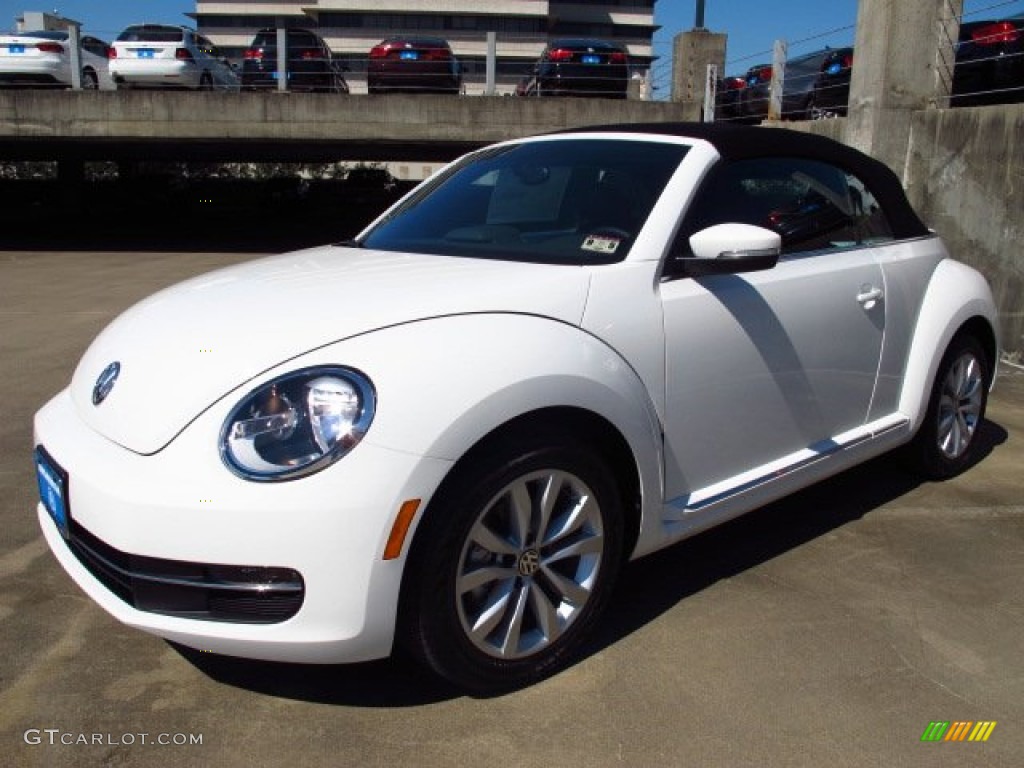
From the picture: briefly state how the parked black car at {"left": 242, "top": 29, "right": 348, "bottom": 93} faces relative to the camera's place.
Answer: facing away from the viewer and to the right of the viewer

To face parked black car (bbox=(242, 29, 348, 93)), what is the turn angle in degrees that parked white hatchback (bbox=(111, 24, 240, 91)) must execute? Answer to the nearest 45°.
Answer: approximately 45° to its right

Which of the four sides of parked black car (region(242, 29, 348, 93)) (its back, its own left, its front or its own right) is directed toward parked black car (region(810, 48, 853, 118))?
right

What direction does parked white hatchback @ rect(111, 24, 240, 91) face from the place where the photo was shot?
facing away from the viewer and to the right of the viewer

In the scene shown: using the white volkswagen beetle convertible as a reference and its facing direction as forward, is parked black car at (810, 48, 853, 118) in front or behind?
behind

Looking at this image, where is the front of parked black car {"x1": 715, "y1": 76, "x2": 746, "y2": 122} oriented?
away from the camera

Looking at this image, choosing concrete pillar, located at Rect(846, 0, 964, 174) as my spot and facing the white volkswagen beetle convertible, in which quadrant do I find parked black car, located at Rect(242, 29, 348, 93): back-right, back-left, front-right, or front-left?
back-right

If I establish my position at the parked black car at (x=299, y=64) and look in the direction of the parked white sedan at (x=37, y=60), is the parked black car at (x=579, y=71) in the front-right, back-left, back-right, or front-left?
back-left

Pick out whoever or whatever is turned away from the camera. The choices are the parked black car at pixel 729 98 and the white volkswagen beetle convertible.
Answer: the parked black car

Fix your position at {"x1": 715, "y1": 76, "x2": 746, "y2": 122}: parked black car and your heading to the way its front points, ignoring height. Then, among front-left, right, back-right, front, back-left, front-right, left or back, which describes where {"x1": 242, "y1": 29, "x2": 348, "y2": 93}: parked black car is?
left

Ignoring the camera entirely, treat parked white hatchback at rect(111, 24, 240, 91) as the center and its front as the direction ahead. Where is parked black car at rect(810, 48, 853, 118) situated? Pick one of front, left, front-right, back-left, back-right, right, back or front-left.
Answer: right

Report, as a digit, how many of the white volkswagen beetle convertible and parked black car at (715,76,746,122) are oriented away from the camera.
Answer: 1

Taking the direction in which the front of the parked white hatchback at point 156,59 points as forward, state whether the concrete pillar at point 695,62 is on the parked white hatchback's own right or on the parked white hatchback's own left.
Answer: on the parked white hatchback's own right

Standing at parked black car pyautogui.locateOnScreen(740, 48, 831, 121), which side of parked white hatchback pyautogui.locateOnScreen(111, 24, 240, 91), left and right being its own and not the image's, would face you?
right
